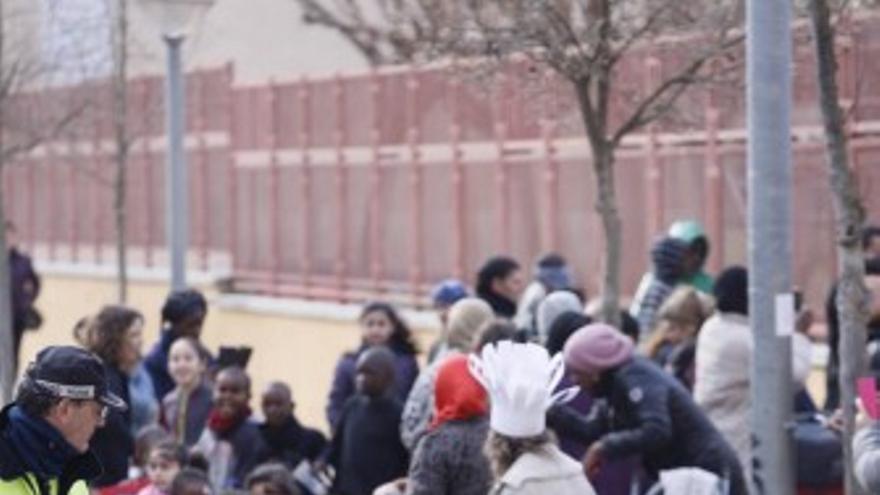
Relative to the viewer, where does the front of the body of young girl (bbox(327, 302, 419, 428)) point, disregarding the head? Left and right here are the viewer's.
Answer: facing the viewer

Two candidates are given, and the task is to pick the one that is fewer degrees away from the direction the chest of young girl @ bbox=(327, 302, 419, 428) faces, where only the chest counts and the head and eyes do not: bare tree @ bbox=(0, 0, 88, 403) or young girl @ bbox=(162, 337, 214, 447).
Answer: the young girl

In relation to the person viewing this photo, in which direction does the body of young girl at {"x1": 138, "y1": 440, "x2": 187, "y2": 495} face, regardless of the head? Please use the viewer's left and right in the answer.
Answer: facing the viewer and to the left of the viewer

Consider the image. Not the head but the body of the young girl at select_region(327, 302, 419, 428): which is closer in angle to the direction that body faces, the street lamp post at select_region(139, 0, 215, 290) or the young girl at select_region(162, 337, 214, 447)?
the young girl

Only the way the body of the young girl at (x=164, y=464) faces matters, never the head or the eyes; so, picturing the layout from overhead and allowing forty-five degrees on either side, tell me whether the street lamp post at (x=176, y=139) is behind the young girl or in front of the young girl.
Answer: behind

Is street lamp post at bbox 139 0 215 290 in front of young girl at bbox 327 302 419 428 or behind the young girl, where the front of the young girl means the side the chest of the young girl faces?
behind

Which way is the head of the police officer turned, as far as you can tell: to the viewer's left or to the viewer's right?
to the viewer's right

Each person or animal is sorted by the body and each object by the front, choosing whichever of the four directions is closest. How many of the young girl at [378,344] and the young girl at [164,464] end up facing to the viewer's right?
0
